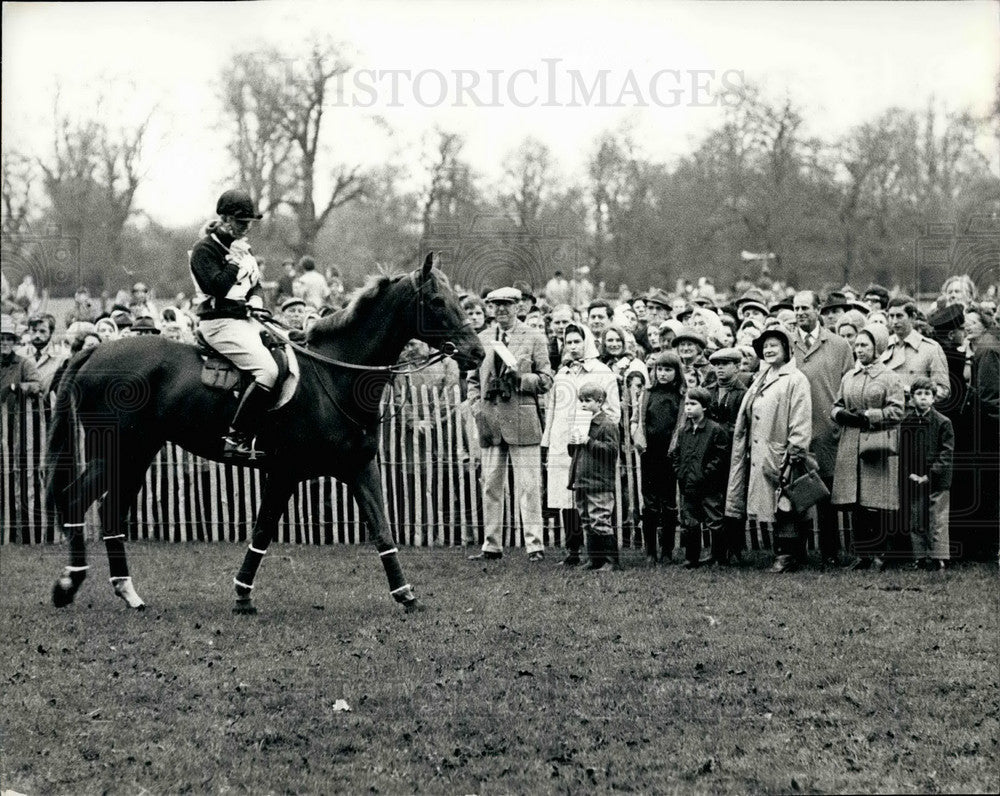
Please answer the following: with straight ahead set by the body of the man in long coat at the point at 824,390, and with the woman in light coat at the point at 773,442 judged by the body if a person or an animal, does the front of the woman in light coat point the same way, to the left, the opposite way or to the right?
the same way

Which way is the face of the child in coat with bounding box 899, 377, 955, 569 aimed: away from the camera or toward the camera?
toward the camera

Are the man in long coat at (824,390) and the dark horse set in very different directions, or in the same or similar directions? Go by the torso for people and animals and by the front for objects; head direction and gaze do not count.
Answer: very different directions

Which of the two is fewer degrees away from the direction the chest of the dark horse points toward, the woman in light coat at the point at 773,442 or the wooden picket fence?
the woman in light coat

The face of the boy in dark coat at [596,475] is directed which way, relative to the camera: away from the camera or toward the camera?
toward the camera

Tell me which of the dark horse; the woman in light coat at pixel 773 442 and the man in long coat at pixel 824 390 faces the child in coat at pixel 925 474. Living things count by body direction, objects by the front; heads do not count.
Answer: the dark horse

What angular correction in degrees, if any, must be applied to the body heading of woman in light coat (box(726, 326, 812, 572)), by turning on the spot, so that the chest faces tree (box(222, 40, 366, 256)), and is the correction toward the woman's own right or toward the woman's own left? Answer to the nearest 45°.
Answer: approximately 90° to the woman's own right

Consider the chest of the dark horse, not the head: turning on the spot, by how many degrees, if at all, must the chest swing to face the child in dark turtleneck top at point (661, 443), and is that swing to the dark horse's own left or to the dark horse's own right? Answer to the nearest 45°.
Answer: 0° — it already faces them

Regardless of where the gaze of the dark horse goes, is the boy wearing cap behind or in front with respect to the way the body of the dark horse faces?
in front

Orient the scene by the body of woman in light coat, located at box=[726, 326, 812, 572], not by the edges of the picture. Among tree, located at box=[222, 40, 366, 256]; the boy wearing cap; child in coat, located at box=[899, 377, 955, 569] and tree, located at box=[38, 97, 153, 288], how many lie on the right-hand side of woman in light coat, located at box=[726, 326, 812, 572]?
3

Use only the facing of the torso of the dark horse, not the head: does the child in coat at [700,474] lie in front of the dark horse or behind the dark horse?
in front

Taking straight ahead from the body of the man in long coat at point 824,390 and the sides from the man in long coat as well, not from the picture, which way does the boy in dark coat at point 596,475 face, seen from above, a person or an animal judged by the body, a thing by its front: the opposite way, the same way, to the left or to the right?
the same way

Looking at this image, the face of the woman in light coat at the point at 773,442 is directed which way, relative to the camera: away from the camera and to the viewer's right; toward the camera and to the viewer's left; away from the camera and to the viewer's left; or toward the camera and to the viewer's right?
toward the camera and to the viewer's left

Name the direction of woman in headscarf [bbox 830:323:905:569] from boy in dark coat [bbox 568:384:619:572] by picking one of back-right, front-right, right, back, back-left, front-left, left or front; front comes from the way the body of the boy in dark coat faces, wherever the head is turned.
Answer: back-left

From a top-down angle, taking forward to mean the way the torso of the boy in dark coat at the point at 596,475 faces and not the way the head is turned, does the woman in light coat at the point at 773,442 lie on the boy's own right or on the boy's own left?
on the boy's own left

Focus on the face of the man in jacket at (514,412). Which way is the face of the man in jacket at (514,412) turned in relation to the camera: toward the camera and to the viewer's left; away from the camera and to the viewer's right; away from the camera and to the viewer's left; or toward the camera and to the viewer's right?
toward the camera and to the viewer's left

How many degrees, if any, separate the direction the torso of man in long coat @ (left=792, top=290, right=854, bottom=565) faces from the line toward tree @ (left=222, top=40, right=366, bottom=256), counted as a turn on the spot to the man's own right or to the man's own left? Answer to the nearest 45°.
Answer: approximately 90° to the man's own right

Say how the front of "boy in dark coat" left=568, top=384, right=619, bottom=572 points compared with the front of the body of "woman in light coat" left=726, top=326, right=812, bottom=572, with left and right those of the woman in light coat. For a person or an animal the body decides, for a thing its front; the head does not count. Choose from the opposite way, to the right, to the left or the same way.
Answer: the same way

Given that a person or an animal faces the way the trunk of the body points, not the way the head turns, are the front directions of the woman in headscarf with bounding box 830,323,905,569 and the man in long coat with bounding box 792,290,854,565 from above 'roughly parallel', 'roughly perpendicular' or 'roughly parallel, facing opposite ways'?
roughly parallel
